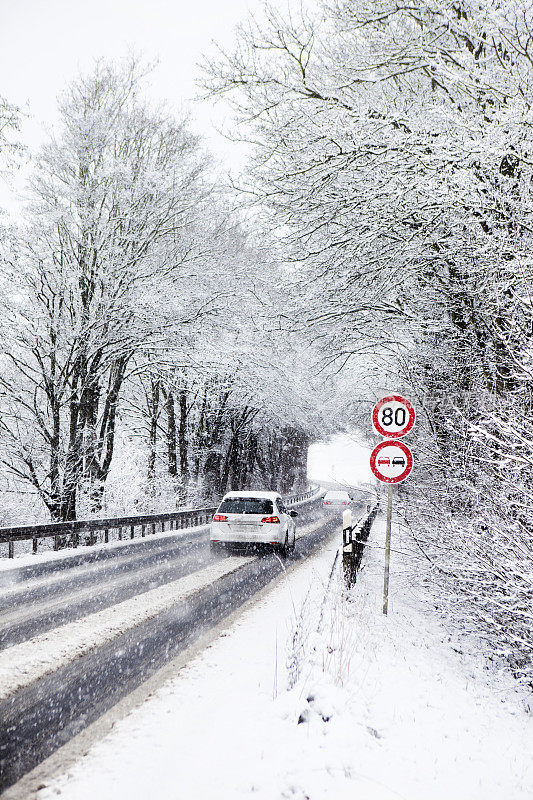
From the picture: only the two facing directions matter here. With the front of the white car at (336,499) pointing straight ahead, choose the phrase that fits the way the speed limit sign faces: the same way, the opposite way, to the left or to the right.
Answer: the opposite way

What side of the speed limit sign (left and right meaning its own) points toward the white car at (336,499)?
back

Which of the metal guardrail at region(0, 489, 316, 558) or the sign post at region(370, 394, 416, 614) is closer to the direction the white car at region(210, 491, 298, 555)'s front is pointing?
the metal guardrail

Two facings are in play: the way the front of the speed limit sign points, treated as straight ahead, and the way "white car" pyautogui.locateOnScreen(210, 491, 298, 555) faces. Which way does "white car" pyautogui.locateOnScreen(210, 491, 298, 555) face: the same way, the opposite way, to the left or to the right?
the opposite way

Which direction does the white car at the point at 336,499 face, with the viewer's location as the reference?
facing away from the viewer

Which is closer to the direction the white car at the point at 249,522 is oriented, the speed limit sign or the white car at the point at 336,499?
the white car

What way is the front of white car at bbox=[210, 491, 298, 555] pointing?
away from the camera

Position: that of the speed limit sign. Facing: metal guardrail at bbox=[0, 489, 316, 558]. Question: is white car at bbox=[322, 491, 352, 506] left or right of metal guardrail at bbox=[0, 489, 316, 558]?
right
